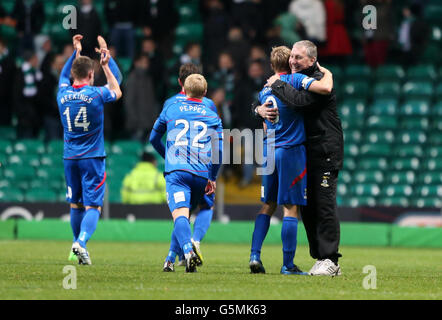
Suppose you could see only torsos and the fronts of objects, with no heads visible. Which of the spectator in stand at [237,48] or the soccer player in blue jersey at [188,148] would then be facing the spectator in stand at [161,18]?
the soccer player in blue jersey

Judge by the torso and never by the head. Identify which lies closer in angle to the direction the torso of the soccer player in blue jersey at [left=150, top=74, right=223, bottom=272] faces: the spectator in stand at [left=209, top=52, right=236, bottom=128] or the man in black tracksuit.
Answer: the spectator in stand

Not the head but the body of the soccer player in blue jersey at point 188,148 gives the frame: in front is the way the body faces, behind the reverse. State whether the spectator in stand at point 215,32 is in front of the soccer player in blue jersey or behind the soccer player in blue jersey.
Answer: in front

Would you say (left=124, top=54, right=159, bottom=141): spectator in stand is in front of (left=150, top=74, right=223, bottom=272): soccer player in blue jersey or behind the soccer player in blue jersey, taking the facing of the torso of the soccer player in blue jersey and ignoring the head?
in front

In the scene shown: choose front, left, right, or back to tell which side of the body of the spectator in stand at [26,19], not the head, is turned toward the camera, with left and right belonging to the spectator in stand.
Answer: front

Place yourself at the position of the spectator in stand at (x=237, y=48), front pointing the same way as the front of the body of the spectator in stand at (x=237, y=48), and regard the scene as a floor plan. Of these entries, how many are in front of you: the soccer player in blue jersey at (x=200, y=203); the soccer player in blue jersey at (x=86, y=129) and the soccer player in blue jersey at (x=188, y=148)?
3

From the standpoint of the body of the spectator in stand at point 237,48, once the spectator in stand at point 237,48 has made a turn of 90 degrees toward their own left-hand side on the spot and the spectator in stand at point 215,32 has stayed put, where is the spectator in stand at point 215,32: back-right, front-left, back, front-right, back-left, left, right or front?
back-left

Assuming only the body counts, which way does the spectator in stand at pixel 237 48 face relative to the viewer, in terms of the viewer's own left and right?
facing the viewer

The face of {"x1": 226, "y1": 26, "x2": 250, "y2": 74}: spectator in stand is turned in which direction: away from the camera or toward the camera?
toward the camera

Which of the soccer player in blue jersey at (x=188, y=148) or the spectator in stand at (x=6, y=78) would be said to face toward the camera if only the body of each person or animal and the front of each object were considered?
the spectator in stand

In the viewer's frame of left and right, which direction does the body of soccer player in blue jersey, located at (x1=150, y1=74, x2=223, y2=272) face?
facing away from the viewer

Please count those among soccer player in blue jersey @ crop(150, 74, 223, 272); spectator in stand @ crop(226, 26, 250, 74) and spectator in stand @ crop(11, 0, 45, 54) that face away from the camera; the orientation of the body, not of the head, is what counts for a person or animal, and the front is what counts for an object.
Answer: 1

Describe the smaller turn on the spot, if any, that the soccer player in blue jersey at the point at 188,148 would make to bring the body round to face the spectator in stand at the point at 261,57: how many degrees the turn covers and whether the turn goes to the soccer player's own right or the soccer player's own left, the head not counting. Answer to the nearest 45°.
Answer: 0° — they already face them

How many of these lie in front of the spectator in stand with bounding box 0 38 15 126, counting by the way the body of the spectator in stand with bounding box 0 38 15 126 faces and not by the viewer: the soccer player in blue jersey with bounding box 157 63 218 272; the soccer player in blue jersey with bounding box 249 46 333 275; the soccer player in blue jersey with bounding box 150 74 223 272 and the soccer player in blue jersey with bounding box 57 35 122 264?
4

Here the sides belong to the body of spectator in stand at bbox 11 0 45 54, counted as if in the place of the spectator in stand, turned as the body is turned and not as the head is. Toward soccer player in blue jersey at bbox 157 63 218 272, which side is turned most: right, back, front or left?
front

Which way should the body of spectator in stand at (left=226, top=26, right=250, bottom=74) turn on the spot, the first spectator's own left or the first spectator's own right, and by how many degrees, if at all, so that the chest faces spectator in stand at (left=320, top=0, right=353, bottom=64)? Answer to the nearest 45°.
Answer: approximately 90° to the first spectator's own left

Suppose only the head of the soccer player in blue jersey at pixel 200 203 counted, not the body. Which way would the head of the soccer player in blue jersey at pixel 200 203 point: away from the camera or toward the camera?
away from the camera

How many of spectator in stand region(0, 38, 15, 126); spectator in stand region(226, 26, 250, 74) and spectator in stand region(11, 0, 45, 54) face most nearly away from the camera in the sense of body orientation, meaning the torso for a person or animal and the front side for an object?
0

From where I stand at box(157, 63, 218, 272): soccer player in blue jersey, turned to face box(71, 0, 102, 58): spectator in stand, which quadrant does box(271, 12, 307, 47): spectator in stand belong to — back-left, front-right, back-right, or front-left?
front-right

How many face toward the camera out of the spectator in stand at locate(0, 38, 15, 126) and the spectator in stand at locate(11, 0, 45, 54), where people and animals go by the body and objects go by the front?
2
